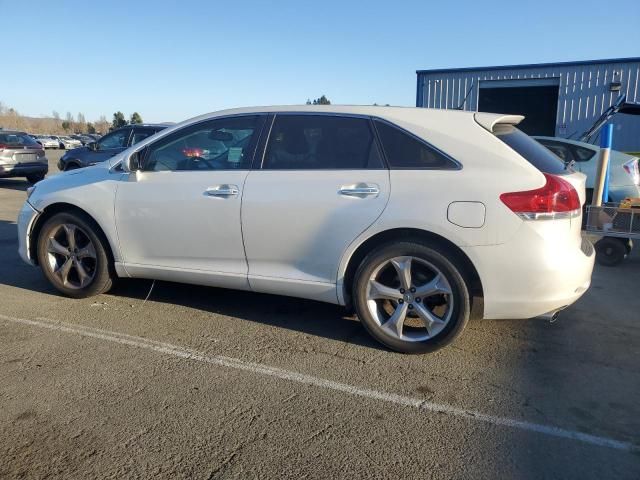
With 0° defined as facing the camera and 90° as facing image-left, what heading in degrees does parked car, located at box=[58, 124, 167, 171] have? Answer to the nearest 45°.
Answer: approximately 90°

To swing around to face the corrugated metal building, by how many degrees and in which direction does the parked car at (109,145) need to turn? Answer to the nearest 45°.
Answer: approximately 180°

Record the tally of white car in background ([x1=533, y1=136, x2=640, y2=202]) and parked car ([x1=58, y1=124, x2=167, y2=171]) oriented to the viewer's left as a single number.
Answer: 2

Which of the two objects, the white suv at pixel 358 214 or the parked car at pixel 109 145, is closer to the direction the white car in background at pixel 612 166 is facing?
the parked car

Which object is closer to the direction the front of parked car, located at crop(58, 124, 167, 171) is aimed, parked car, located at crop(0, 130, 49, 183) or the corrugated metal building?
the parked car

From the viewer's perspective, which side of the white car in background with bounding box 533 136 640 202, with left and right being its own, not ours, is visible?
left

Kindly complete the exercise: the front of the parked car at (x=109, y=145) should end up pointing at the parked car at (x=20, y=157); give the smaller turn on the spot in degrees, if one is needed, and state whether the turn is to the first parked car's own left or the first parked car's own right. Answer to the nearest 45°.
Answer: approximately 45° to the first parked car's own right

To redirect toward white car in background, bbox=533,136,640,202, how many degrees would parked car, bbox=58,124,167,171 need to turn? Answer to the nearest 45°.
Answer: approximately 135° to its left

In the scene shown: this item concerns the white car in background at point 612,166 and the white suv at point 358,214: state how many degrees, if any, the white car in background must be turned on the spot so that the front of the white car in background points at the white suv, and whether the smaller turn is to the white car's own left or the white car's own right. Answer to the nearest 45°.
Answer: approximately 90° to the white car's own left

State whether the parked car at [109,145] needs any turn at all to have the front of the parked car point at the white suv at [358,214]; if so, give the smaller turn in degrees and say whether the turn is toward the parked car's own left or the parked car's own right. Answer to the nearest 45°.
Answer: approximately 90° to the parked car's own left

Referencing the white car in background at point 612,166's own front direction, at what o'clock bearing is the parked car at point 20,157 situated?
The parked car is roughly at 12 o'clock from the white car in background.
